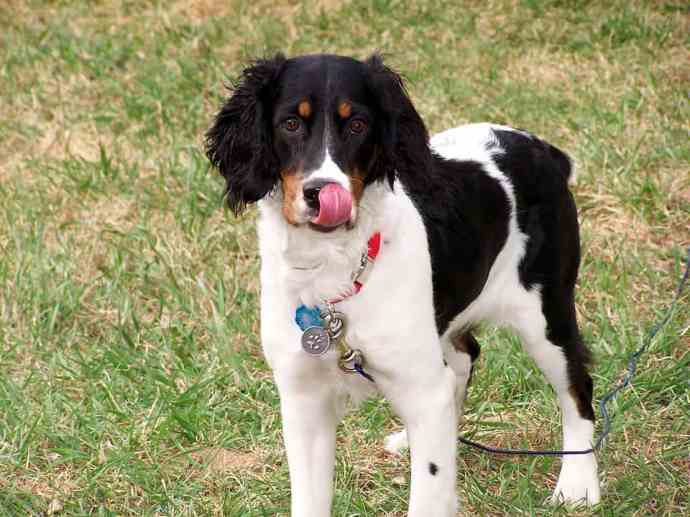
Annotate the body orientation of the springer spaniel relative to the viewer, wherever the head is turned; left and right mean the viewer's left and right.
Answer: facing the viewer and to the left of the viewer
